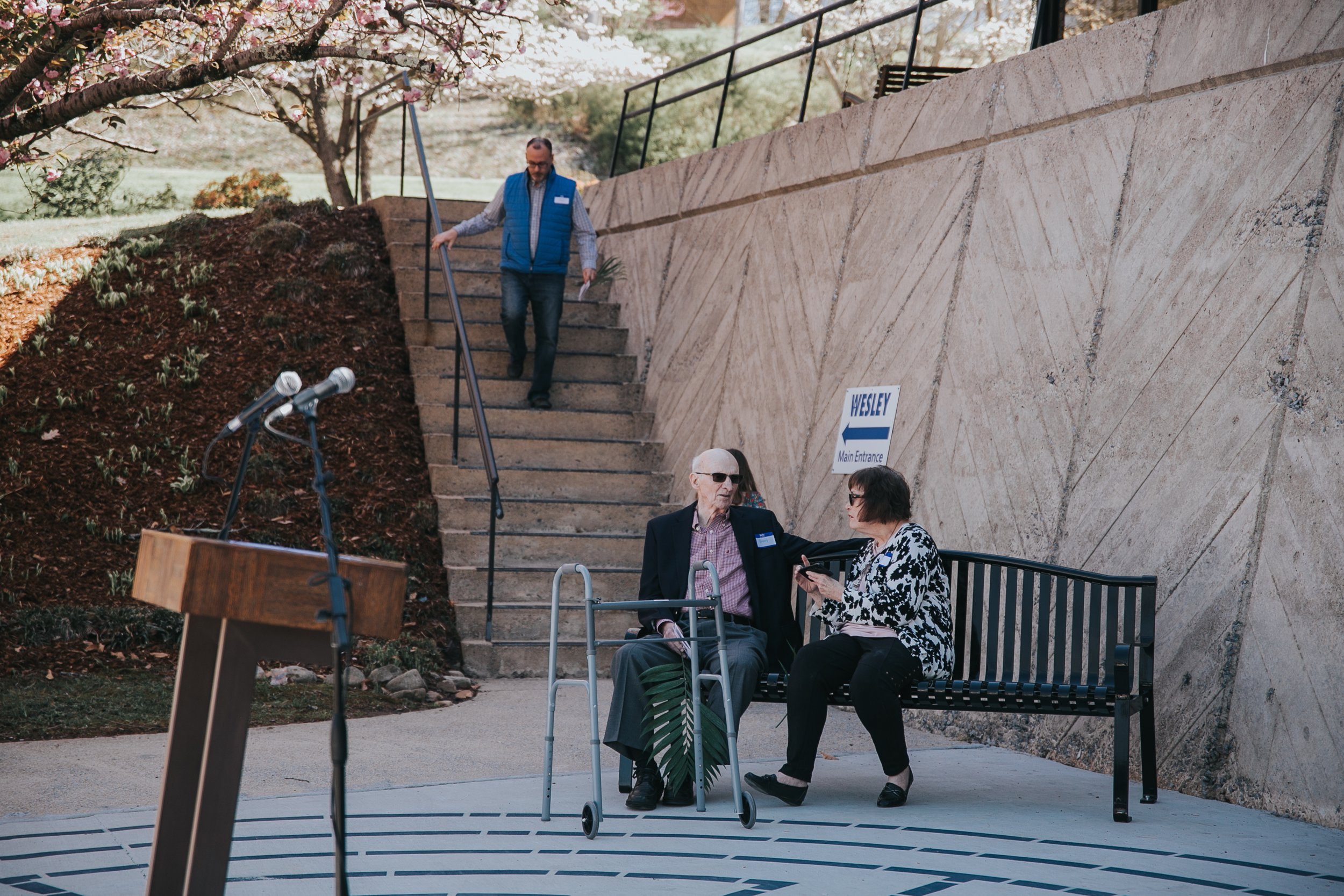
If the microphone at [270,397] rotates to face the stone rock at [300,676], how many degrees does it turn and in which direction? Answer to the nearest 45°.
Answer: approximately 90° to its left

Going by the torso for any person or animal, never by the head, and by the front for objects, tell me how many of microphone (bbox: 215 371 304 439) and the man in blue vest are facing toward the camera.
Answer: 1

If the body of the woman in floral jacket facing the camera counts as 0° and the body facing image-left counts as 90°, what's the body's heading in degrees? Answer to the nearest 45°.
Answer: approximately 45°

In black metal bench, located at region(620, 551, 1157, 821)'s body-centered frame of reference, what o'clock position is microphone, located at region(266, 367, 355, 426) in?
The microphone is roughly at 1 o'clock from the black metal bench.

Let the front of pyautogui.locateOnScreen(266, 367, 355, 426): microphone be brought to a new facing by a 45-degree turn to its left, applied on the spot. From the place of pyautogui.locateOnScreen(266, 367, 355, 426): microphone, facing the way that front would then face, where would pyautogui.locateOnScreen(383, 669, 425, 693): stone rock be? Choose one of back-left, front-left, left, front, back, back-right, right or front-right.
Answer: front-left

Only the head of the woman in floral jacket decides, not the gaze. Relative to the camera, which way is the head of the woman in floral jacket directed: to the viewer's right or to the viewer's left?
to the viewer's left

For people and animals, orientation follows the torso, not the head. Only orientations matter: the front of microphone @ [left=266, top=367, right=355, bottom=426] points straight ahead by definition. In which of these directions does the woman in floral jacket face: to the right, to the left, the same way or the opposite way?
the opposite way
